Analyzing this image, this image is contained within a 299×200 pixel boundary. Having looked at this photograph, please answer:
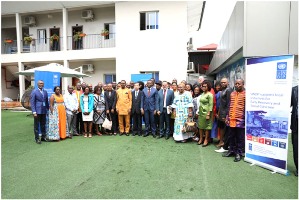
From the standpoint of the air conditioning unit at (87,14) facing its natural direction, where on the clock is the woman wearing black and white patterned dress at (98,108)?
The woman wearing black and white patterned dress is roughly at 12 o'clock from the air conditioning unit.

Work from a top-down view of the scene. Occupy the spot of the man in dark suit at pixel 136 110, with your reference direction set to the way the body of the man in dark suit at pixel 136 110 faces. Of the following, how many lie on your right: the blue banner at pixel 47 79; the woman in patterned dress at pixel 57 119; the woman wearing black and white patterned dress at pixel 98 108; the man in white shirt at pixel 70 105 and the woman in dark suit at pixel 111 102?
5

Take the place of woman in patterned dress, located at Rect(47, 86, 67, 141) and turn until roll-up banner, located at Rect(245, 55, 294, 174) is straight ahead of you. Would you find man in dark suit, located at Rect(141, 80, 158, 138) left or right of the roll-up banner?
left

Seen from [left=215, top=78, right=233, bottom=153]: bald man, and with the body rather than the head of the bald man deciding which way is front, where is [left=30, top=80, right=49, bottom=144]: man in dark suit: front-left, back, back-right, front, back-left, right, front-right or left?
front-right

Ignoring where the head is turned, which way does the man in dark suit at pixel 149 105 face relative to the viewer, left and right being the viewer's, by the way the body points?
facing the viewer

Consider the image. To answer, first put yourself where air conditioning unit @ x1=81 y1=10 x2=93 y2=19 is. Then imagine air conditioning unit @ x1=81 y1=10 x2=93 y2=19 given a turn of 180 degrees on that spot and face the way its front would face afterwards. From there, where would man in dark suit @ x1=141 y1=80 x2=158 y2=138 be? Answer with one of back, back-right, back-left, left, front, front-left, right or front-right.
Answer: back

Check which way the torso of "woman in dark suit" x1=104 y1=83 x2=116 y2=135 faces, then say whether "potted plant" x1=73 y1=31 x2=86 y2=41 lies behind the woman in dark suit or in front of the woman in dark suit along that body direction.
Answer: behind

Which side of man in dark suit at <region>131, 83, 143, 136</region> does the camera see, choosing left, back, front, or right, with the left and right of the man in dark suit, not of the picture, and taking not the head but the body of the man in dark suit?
front

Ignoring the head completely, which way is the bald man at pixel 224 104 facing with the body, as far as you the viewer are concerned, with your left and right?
facing the viewer and to the left of the viewer

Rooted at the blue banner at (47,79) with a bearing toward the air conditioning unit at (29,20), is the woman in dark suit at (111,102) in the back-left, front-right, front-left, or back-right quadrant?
back-right

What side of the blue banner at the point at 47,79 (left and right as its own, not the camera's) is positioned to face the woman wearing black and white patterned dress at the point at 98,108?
left

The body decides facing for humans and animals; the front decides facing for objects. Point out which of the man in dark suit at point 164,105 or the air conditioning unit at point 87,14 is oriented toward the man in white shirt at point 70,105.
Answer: the air conditioning unit

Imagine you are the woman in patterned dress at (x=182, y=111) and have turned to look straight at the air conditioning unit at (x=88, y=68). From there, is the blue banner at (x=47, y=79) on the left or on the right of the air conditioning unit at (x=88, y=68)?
left

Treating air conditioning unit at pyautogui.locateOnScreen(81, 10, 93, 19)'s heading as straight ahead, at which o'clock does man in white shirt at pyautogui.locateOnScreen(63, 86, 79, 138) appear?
The man in white shirt is roughly at 12 o'clock from the air conditioning unit.

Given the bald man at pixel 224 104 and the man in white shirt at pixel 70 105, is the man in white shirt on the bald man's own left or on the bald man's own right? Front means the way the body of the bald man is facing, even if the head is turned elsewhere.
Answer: on the bald man's own right
